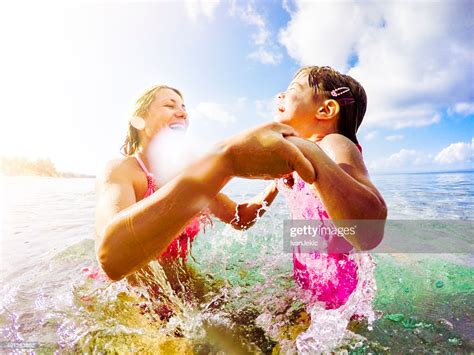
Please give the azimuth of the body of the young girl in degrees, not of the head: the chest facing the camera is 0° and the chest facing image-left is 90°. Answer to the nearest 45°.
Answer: approximately 90°

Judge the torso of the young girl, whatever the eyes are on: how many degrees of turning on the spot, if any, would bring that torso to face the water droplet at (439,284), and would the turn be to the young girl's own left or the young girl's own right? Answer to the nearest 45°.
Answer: approximately 135° to the young girl's own right

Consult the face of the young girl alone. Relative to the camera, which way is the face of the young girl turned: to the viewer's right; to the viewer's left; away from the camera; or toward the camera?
to the viewer's left
